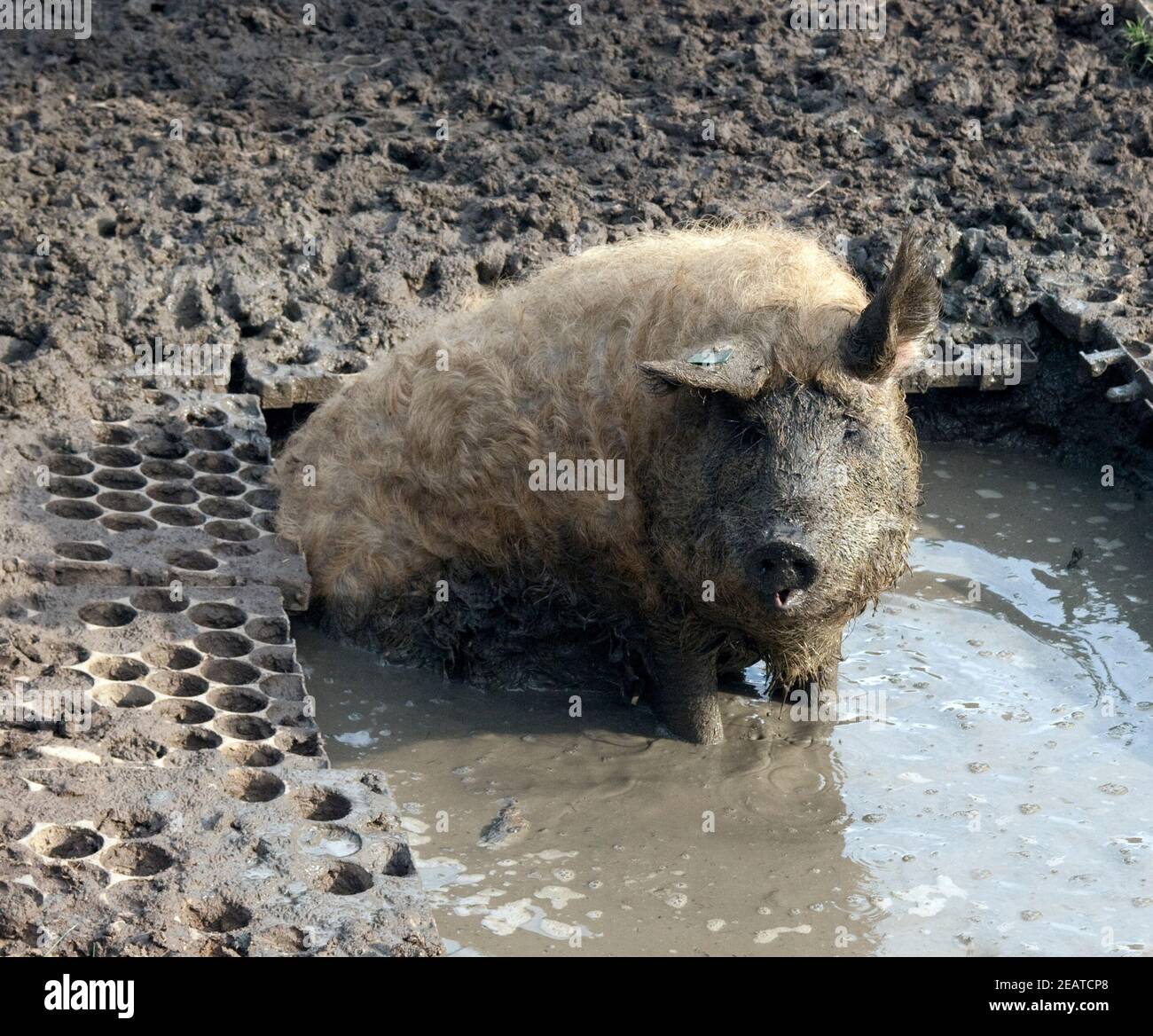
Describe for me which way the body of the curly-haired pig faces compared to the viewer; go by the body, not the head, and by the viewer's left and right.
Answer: facing the viewer and to the right of the viewer
